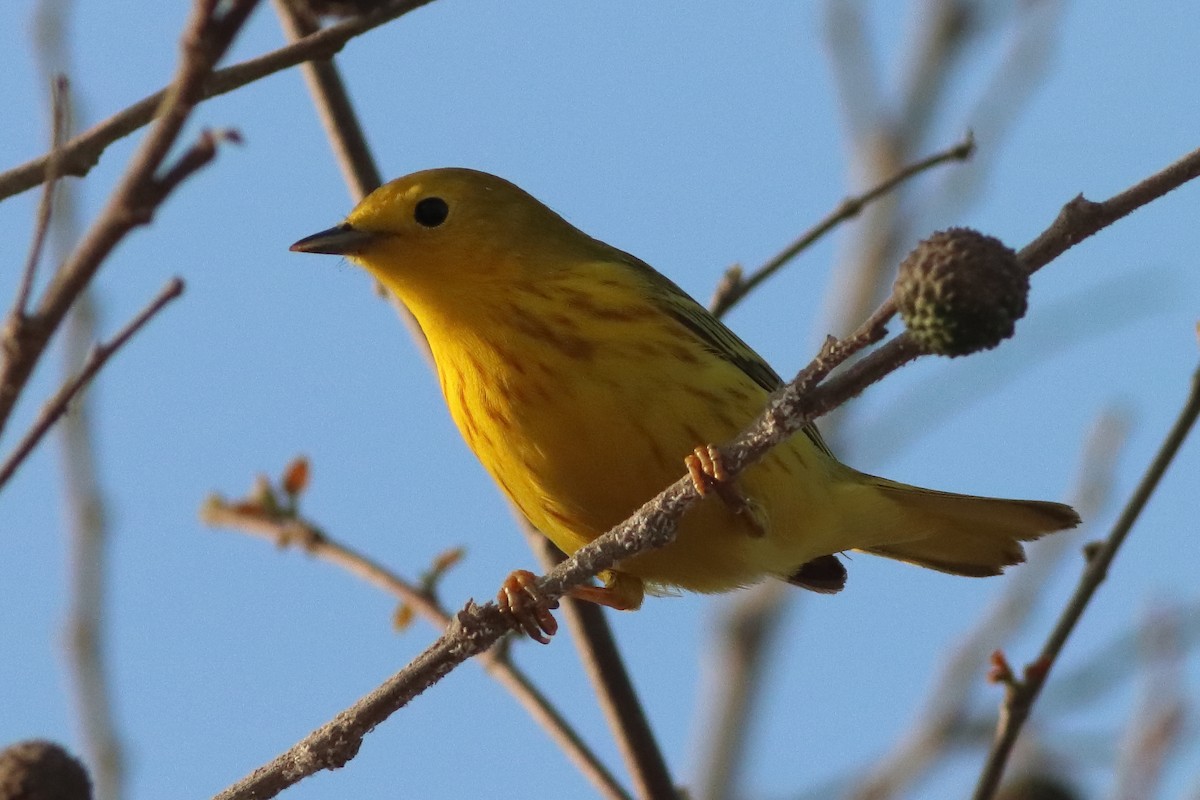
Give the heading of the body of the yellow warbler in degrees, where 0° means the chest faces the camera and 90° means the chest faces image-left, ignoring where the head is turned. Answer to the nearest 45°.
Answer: approximately 90°

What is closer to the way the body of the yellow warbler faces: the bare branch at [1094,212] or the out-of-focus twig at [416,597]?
the out-of-focus twig

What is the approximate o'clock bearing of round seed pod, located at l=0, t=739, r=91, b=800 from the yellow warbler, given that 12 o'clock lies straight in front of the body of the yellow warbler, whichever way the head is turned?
The round seed pod is roughly at 12 o'clock from the yellow warbler.
